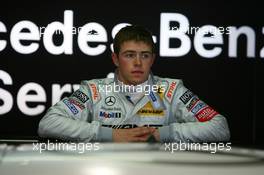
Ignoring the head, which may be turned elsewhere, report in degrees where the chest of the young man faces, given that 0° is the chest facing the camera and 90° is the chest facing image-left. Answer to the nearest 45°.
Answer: approximately 0°
